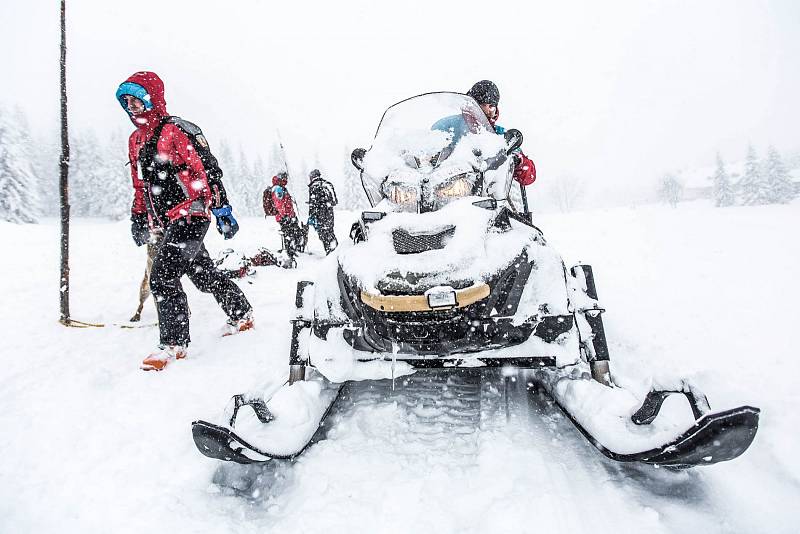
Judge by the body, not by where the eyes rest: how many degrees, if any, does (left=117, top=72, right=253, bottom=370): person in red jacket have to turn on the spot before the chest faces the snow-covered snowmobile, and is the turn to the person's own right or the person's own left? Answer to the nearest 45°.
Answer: approximately 90° to the person's own left

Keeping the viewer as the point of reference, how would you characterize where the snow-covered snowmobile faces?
facing the viewer

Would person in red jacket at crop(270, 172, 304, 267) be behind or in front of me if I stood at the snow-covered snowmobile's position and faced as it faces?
behind

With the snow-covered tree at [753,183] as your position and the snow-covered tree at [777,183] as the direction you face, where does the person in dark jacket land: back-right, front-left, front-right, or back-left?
back-right

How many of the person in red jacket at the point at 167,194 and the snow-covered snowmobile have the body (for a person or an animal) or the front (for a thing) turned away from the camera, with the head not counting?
0

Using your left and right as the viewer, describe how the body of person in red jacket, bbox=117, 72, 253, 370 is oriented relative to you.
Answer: facing the viewer and to the left of the viewer

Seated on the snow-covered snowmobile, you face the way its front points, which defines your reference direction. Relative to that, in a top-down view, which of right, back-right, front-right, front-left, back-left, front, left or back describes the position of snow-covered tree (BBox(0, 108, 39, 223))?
back-right

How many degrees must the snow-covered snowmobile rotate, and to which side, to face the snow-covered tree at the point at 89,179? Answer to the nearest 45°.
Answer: approximately 135° to its right
